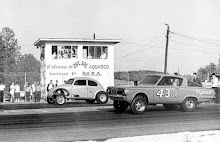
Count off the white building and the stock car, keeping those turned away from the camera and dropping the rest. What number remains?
0

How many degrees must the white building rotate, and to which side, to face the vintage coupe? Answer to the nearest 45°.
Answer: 0° — it already faces it

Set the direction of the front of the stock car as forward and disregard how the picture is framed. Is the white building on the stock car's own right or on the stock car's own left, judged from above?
on the stock car's own right

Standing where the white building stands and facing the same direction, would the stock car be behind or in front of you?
in front

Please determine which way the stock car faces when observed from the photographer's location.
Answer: facing the viewer and to the left of the viewer

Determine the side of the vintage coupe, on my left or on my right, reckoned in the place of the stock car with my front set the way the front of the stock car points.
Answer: on my right

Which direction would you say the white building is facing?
toward the camera
